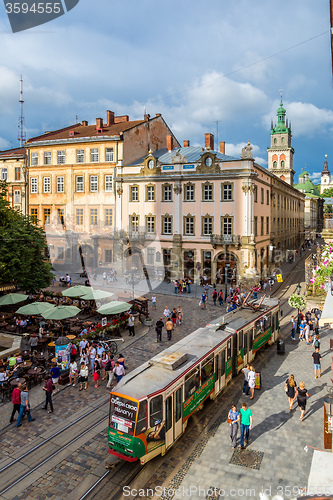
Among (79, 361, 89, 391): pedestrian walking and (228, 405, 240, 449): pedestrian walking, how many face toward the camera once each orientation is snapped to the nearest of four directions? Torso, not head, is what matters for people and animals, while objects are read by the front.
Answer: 2

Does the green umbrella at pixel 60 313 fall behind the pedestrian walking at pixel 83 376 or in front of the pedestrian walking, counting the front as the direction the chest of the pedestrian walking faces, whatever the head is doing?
behind

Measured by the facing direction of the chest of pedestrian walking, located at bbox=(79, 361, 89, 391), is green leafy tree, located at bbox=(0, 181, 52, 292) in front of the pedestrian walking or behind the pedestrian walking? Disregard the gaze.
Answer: behind

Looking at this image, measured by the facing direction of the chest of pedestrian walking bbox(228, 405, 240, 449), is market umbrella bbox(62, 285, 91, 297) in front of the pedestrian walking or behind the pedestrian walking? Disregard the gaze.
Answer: behind

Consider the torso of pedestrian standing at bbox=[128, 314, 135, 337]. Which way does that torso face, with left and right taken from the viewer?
facing the viewer and to the left of the viewer

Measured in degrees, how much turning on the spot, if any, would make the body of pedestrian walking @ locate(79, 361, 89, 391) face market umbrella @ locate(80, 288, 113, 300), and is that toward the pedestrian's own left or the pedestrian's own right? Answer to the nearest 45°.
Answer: approximately 180°
